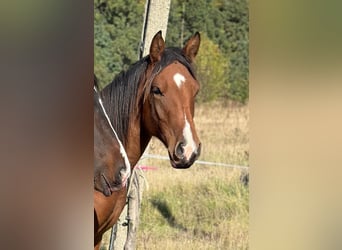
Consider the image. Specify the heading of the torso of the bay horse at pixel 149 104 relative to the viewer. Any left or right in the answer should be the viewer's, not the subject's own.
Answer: facing the viewer and to the right of the viewer
